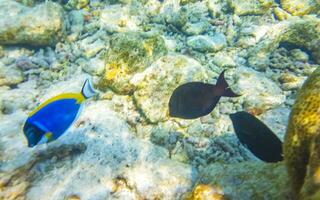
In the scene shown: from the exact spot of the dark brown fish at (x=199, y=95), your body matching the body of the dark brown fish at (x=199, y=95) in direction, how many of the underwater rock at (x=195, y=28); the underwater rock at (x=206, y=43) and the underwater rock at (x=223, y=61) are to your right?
3

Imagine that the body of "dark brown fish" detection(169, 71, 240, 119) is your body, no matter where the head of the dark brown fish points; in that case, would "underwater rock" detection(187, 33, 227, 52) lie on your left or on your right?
on your right

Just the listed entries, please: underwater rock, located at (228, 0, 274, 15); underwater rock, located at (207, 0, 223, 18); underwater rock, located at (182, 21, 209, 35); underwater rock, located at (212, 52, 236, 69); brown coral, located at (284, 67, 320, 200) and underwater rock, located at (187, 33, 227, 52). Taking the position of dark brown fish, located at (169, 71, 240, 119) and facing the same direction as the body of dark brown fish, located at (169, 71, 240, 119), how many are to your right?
5

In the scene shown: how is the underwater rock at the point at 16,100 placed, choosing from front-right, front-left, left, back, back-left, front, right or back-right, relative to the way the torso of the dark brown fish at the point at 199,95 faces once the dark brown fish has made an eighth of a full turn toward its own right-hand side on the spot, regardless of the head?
front-left

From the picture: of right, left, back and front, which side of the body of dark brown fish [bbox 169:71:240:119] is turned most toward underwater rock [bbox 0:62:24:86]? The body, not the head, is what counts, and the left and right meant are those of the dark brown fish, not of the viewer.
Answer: front

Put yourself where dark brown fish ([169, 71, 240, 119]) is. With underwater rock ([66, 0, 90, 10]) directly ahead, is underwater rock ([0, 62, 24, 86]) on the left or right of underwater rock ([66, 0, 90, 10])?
left

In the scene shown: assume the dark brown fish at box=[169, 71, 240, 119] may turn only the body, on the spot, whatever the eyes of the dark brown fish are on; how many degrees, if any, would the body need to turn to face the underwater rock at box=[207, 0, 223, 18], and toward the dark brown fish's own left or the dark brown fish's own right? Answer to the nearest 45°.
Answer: approximately 90° to the dark brown fish's own right

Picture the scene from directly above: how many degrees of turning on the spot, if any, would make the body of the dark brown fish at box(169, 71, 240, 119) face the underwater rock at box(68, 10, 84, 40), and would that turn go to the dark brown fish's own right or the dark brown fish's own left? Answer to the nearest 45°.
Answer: approximately 45° to the dark brown fish's own right

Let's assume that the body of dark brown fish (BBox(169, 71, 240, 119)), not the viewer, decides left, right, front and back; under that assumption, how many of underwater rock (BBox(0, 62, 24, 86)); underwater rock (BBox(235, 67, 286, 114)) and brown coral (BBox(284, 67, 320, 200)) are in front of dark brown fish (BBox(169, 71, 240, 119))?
1

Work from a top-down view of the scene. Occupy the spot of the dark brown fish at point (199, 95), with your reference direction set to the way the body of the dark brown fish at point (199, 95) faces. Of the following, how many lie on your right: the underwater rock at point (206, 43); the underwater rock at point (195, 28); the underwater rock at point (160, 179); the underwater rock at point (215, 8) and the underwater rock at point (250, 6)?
4

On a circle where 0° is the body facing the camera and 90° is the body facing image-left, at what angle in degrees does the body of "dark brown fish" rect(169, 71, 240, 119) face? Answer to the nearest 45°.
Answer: approximately 90°

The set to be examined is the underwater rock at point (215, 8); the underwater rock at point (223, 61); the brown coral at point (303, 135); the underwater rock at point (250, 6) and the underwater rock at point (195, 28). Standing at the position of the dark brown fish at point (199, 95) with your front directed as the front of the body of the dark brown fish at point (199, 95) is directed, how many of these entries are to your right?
4

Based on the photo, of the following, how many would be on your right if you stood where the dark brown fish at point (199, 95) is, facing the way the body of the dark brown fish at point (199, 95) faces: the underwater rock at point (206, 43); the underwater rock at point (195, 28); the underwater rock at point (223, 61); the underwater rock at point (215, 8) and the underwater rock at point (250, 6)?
5

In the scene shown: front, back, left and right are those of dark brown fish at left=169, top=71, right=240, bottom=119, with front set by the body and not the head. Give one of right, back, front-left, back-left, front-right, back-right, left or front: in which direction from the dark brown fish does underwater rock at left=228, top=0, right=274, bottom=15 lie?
right

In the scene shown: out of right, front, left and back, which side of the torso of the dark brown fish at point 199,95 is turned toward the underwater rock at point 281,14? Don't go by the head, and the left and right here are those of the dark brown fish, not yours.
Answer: right

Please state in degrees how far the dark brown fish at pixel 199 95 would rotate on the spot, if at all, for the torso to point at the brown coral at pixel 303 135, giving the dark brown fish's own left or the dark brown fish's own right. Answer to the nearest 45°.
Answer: approximately 135° to the dark brown fish's own left

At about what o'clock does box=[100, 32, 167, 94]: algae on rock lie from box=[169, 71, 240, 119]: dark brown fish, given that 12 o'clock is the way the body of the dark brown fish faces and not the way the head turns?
The algae on rock is roughly at 1 o'clock from the dark brown fish.

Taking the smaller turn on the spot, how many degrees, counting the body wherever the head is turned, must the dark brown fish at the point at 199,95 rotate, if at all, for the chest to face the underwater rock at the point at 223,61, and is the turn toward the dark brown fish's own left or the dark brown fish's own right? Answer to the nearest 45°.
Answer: approximately 90° to the dark brown fish's own right

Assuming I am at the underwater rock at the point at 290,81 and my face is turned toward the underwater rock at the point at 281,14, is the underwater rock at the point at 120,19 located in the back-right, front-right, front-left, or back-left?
front-left

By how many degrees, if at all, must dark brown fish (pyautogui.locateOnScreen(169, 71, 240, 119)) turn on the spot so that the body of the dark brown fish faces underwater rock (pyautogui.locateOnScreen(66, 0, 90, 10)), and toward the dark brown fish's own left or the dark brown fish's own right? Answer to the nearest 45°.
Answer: approximately 45° to the dark brown fish's own right
